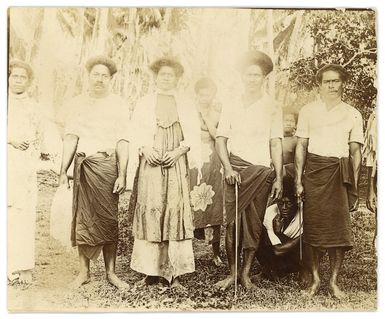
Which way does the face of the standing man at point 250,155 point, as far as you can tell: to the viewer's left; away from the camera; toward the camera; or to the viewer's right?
toward the camera

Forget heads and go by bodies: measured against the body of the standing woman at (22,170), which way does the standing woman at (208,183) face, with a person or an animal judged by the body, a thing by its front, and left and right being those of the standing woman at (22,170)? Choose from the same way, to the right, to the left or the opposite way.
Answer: the same way

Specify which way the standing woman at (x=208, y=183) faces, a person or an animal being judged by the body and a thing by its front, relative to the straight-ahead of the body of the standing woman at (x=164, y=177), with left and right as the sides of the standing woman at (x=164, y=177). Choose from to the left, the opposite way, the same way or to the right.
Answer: the same way

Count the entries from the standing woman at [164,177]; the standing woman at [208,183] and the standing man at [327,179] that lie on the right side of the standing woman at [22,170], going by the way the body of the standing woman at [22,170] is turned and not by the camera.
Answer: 0

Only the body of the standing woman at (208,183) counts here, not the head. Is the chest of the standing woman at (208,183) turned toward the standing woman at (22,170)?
no

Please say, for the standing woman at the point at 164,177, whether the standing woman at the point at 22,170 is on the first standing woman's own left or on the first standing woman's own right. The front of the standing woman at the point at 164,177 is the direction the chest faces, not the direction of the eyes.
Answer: on the first standing woman's own right

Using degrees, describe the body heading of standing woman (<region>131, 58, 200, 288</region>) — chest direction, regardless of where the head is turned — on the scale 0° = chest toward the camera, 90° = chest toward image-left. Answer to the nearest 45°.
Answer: approximately 0°

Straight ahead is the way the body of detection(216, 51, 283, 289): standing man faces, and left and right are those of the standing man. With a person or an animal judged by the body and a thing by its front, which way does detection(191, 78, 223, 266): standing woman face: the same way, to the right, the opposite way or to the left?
the same way

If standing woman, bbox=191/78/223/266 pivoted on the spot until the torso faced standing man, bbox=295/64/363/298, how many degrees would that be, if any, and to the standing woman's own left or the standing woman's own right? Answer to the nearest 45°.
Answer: approximately 90° to the standing woman's own left

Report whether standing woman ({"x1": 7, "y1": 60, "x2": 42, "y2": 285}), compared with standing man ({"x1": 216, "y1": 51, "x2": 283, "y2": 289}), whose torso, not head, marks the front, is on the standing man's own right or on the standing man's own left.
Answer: on the standing man's own right

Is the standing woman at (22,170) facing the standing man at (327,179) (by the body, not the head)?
no

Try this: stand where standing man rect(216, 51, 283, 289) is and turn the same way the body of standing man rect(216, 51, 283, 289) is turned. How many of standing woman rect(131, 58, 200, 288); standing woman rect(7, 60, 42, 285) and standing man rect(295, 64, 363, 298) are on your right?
2

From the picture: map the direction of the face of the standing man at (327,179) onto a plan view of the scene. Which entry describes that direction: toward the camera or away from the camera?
toward the camera

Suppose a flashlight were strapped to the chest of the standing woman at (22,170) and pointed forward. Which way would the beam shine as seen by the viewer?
toward the camera

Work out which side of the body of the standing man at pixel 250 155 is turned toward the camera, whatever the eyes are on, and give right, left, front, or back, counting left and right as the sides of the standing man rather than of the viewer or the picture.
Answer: front

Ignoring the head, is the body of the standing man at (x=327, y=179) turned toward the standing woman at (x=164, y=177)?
no

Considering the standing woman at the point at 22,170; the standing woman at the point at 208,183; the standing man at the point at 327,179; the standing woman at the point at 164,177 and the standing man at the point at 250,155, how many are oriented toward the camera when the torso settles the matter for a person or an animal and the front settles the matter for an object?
5

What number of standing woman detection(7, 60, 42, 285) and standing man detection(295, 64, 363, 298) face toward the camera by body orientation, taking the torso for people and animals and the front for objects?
2

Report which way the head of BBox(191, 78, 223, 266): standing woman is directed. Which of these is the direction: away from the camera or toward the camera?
toward the camera

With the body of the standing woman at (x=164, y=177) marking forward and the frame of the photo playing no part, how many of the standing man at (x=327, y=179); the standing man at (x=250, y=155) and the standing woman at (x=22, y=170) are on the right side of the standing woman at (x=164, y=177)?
1
